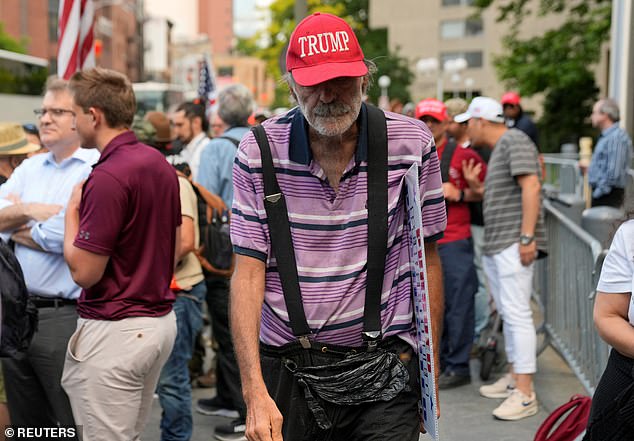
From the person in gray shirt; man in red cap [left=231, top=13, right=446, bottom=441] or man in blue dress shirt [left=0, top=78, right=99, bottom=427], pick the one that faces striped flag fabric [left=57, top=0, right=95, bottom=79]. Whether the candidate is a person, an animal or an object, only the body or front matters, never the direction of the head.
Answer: the person in gray shirt

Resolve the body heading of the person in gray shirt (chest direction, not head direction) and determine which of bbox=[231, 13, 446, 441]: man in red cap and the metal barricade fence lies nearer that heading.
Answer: the man in red cap

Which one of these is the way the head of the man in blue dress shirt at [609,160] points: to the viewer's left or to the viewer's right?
to the viewer's left

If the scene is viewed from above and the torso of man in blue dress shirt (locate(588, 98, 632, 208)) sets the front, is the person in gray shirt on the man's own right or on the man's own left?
on the man's own left

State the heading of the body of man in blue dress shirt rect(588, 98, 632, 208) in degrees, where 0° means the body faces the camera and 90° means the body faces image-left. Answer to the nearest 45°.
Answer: approximately 90°

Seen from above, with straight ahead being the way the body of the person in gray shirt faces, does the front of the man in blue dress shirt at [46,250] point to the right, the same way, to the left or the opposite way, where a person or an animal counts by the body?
to the left

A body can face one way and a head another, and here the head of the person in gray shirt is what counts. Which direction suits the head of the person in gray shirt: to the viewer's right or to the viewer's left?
to the viewer's left

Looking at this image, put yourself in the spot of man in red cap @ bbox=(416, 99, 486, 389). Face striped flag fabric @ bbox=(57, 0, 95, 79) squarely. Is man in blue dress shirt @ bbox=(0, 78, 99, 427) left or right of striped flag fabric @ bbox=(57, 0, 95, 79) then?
left

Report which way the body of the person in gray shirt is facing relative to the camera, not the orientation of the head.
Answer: to the viewer's left
